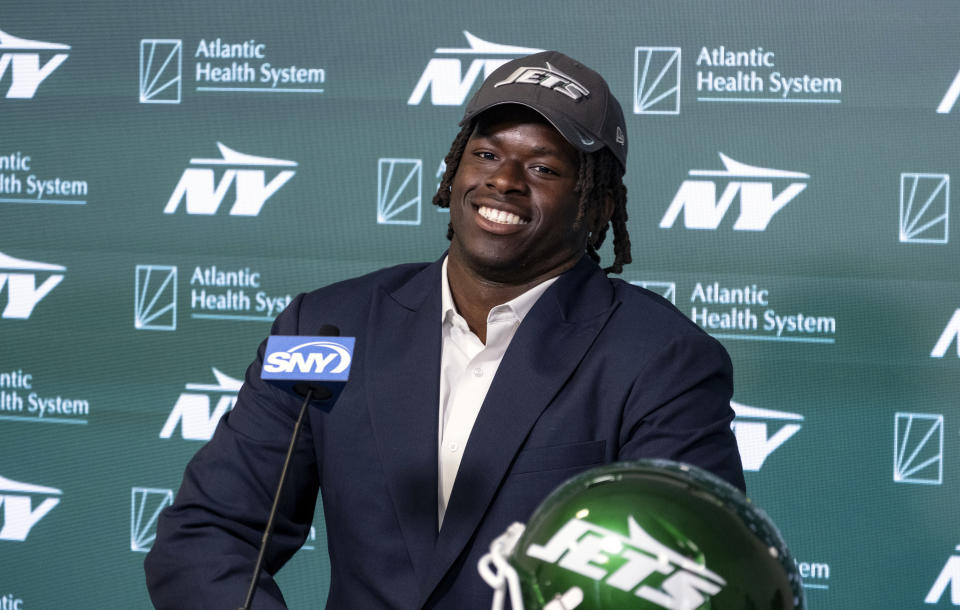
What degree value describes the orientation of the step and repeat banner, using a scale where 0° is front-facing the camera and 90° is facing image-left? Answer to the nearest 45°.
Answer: approximately 0°
